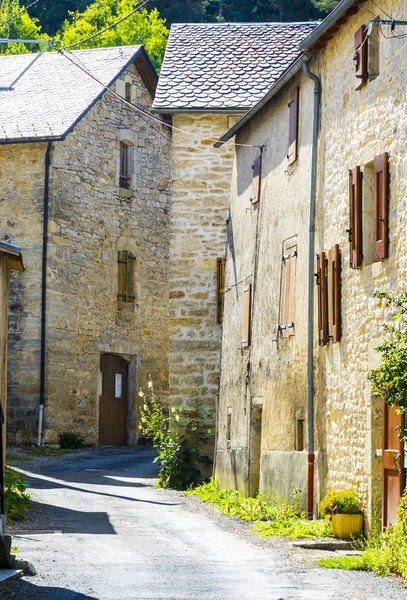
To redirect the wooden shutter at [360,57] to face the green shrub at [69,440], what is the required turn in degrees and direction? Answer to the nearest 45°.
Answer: approximately 45° to its right

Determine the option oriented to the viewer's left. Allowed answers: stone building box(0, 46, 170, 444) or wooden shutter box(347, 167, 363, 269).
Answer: the wooden shutter

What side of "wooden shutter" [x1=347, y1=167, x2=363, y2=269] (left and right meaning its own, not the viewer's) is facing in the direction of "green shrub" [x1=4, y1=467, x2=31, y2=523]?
front

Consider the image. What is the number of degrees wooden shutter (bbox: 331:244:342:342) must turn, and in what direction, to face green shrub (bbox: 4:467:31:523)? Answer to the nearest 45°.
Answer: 0° — it already faces it

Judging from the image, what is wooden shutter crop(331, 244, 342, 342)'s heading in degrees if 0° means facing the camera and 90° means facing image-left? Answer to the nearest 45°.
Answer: approximately 90°

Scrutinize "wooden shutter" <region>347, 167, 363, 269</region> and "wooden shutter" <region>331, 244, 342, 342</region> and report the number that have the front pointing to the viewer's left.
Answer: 2

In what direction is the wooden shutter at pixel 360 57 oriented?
to the viewer's left

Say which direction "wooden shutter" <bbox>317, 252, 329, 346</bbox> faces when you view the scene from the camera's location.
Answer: facing to the left of the viewer

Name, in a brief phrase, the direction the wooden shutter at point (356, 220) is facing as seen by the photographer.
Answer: facing to the left of the viewer
